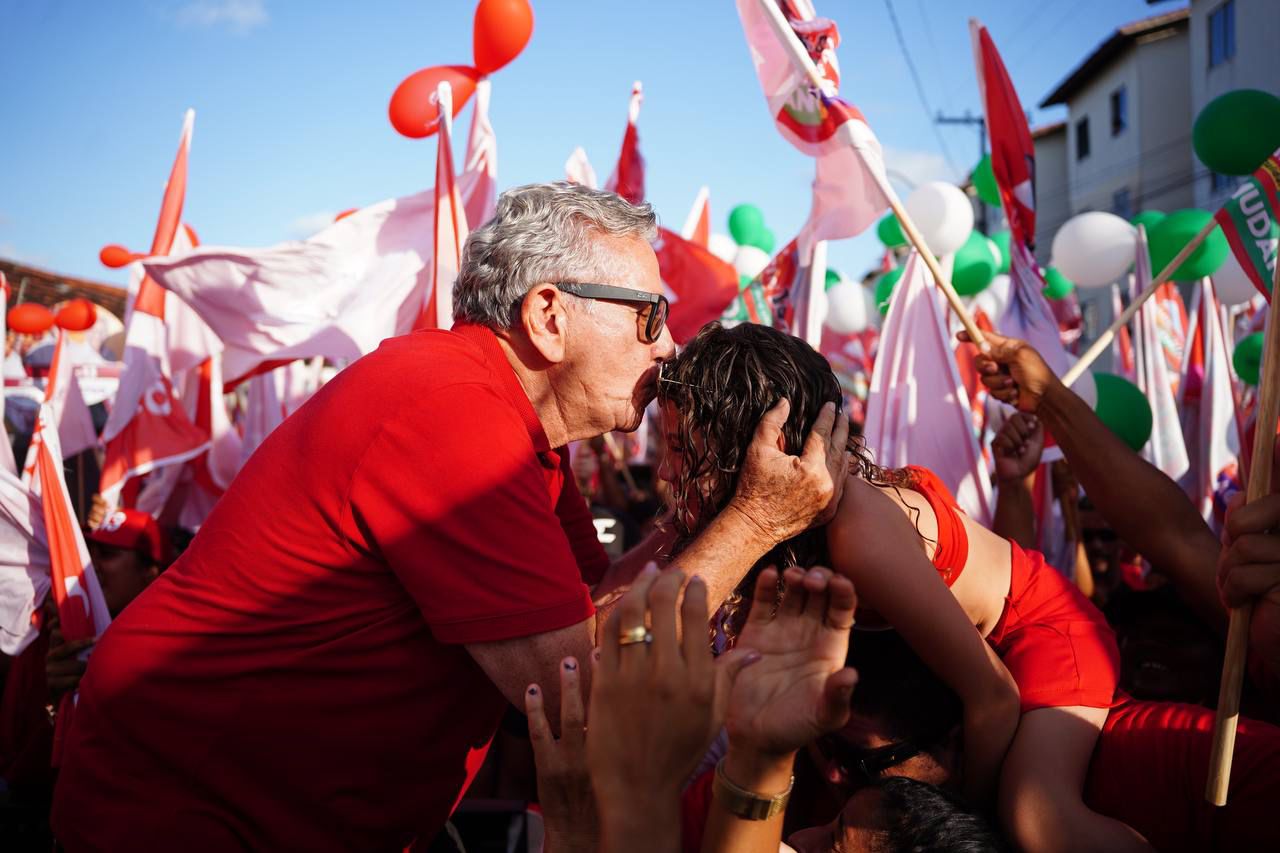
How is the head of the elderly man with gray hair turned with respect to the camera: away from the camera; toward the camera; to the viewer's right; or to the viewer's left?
to the viewer's right

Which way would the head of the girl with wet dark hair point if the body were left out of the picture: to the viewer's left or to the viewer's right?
to the viewer's left

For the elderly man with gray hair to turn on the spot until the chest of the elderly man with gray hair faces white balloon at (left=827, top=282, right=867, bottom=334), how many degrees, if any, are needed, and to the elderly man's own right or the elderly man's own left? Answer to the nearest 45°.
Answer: approximately 45° to the elderly man's own left

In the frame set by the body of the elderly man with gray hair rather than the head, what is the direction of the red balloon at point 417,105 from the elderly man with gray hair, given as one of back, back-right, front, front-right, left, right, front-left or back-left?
left

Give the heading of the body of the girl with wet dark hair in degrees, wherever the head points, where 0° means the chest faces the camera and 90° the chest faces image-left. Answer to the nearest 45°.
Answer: approximately 90°

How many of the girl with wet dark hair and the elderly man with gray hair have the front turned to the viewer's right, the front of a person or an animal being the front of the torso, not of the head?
1

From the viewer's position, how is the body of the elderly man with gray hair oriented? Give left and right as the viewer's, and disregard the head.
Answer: facing to the right of the viewer
